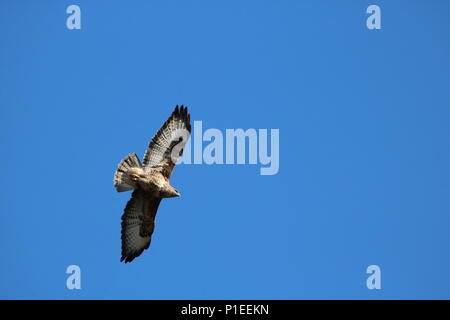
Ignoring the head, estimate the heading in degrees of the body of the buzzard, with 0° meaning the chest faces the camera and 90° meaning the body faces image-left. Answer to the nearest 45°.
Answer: approximately 270°
